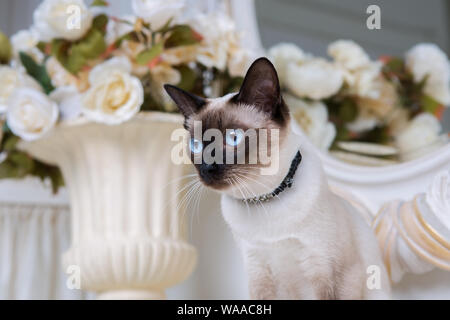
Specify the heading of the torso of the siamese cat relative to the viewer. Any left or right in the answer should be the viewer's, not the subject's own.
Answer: facing the viewer and to the left of the viewer
